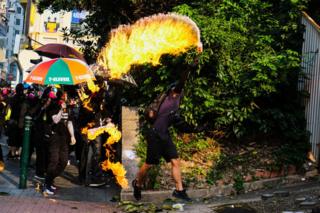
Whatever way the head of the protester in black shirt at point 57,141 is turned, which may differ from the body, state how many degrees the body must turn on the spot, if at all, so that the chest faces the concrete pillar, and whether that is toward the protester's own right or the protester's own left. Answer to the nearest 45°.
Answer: approximately 90° to the protester's own left

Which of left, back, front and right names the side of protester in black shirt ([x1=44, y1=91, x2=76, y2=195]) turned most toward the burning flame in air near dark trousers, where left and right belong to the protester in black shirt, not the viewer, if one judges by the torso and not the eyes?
left

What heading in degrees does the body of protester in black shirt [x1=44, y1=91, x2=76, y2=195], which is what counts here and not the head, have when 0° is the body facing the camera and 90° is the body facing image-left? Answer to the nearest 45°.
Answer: approximately 315°
